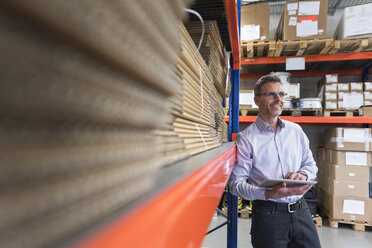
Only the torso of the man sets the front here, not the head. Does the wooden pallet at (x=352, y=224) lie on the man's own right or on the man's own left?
on the man's own left

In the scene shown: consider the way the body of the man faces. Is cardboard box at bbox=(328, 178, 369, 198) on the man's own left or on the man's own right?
on the man's own left

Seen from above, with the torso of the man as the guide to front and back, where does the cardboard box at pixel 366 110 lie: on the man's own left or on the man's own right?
on the man's own left

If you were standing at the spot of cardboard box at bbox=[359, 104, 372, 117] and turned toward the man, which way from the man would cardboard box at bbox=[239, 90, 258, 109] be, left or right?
right

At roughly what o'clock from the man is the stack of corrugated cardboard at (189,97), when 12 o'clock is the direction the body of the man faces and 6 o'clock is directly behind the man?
The stack of corrugated cardboard is roughly at 2 o'clock from the man.

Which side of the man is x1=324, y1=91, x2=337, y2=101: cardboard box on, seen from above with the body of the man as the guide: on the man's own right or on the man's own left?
on the man's own left

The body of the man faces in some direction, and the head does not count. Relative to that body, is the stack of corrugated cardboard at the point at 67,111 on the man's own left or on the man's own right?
on the man's own right

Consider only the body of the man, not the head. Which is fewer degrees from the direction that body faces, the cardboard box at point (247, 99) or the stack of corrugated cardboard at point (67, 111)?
the stack of corrugated cardboard
